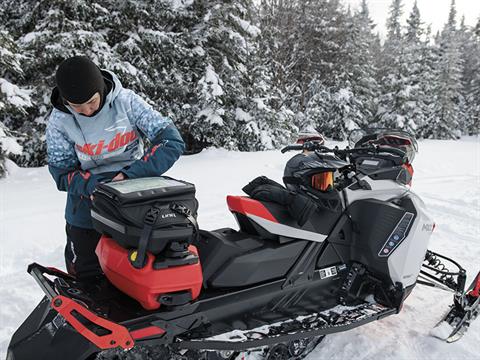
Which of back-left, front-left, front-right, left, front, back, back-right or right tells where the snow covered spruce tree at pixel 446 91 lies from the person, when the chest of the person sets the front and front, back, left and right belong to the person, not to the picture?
back-left

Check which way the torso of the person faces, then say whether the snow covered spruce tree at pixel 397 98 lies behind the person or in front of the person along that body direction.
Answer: behind

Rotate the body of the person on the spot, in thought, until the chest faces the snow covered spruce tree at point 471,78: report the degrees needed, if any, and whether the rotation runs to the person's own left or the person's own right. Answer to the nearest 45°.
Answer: approximately 135° to the person's own left

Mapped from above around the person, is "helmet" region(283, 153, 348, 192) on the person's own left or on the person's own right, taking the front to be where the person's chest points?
on the person's own left

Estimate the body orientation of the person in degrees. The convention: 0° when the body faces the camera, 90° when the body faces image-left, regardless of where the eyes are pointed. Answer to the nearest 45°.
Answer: approximately 0°

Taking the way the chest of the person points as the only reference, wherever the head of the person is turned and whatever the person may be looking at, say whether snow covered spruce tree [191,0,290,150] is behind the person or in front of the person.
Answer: behind

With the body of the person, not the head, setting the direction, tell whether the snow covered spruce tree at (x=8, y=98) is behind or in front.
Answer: behind

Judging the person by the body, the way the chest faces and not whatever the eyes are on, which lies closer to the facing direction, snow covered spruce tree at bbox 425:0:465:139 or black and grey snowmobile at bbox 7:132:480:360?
the black and grey snowmobile

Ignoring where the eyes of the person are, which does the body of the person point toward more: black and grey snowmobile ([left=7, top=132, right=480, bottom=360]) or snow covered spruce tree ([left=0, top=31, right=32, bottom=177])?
the black and grey snowmobile
